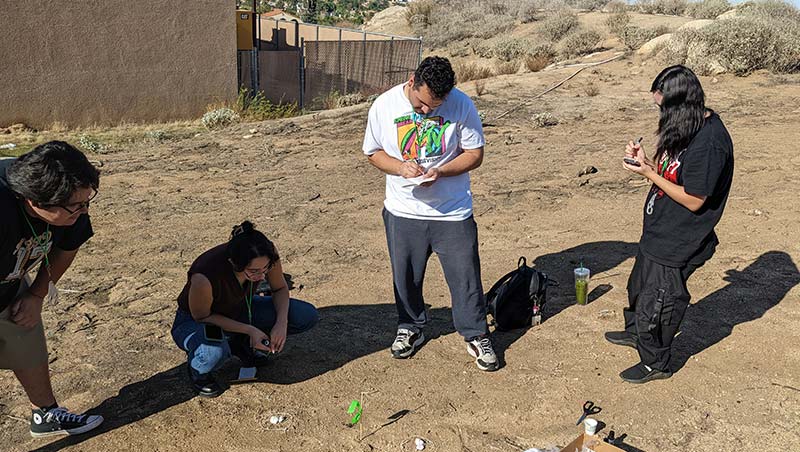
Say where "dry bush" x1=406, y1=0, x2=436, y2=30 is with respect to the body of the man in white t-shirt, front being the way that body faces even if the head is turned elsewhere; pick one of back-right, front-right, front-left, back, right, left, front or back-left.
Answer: back

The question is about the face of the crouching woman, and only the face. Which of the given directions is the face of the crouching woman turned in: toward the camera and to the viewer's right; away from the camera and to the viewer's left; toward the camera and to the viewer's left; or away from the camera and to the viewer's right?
toward the camera and to the viewer's right

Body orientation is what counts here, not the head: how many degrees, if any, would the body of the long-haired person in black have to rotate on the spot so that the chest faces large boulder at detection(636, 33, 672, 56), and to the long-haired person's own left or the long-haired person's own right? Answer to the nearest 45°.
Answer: approximately 90° to the long-haired person's own right

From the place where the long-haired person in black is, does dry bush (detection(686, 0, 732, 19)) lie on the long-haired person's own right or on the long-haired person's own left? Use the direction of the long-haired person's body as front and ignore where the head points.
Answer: on the long-haired person's own right

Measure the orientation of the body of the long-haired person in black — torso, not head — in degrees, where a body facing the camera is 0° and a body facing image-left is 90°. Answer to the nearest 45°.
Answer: approximately 90°

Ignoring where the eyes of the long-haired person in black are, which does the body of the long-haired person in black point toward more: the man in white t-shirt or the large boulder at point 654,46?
the man in white t-shirt

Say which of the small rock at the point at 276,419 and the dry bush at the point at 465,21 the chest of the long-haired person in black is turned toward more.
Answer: the small rock

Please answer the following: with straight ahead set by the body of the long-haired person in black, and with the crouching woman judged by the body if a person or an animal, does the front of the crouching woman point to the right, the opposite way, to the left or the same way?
the opposite way

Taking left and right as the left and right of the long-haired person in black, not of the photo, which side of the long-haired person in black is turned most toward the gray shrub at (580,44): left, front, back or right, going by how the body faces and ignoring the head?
right

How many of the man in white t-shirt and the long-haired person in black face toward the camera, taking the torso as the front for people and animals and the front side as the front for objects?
1

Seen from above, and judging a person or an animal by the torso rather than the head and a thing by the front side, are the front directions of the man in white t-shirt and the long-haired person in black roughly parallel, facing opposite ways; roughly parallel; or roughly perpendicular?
roughly perpendicular

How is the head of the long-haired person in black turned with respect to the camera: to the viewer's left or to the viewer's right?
to the viewer's left

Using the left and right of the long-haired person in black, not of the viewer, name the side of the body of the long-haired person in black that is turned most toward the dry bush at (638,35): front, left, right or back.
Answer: right
